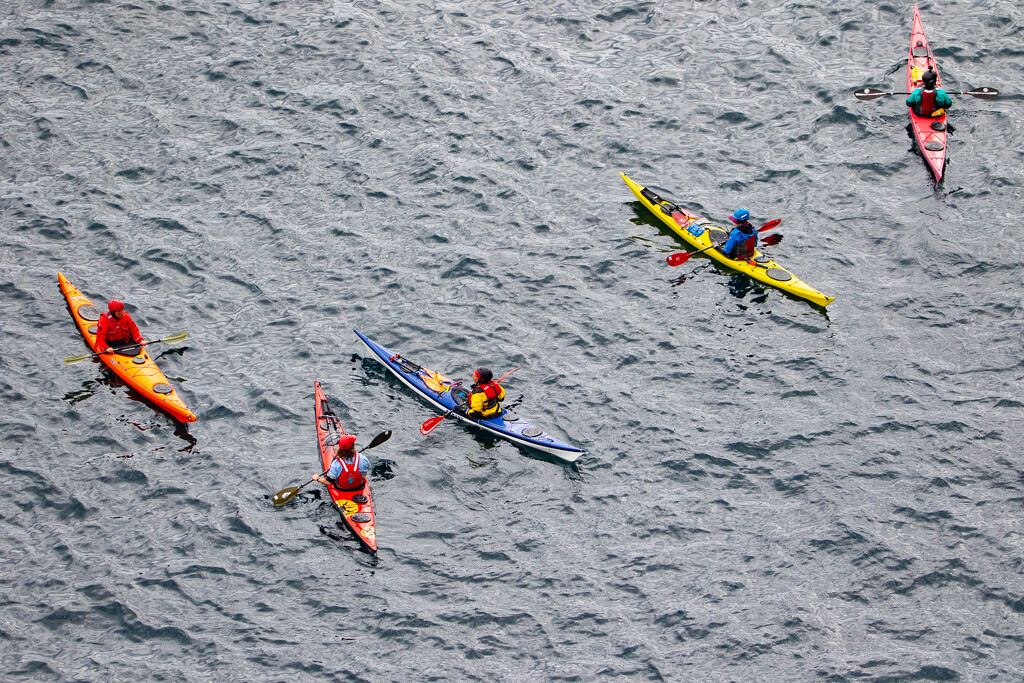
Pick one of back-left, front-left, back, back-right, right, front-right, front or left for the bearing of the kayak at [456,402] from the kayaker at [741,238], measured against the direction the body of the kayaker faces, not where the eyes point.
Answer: left

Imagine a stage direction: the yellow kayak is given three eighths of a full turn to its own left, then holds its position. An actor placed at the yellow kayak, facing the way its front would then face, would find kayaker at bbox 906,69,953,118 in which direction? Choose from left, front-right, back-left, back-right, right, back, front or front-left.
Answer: back-left

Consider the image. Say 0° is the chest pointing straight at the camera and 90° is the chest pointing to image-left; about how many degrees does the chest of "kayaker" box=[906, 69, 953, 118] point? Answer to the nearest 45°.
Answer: approximately 180°

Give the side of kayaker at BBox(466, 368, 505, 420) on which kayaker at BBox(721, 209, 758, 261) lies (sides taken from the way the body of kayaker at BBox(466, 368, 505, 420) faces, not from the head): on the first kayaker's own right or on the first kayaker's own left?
on the first kayaker's own right

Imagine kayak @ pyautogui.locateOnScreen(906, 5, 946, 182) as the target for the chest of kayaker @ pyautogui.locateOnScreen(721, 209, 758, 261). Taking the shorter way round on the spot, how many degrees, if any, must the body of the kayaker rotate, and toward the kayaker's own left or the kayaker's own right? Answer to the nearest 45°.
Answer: approximately 90° to the kayaker's own right

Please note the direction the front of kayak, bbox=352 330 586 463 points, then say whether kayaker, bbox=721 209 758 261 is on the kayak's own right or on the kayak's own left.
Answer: on the kayak's own right

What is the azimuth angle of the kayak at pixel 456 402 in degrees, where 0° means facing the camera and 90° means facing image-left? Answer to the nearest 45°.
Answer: approximately 135°

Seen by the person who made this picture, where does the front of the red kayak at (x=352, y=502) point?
facing away from the viewer

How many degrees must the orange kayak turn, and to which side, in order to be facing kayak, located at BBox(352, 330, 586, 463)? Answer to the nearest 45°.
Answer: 0° — it already faces it

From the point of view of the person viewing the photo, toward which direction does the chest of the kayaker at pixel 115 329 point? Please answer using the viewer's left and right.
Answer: facing the viewer and to the right of the viewer

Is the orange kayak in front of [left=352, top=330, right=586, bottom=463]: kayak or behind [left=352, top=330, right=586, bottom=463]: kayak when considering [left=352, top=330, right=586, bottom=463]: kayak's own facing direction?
in front

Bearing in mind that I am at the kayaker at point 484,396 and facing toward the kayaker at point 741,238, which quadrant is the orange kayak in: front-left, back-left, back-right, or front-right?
back-left

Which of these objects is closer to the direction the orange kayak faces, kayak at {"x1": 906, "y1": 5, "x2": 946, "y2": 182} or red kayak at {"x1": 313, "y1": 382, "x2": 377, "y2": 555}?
the red kayak

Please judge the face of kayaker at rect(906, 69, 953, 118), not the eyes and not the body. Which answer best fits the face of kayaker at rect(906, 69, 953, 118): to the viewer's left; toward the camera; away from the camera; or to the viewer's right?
away from the camera
